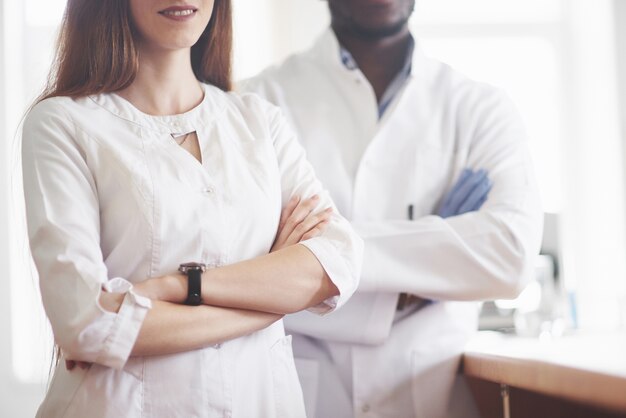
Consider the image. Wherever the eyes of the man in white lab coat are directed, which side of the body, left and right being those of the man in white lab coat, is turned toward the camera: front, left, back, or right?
front

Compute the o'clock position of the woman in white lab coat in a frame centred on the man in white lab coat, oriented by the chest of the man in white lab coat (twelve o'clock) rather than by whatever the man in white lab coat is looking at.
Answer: The woman in white lab coat is roughly at 1 o'clock from the man in white lab coat.

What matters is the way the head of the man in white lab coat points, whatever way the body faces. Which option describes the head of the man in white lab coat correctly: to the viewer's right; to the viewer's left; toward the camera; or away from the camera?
toward the camera

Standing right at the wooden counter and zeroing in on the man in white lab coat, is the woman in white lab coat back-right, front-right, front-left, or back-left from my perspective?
front-left

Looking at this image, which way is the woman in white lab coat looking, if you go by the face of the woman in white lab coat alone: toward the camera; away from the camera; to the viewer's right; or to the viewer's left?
toward the camera

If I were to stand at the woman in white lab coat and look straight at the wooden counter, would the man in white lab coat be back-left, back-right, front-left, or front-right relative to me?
front-left
